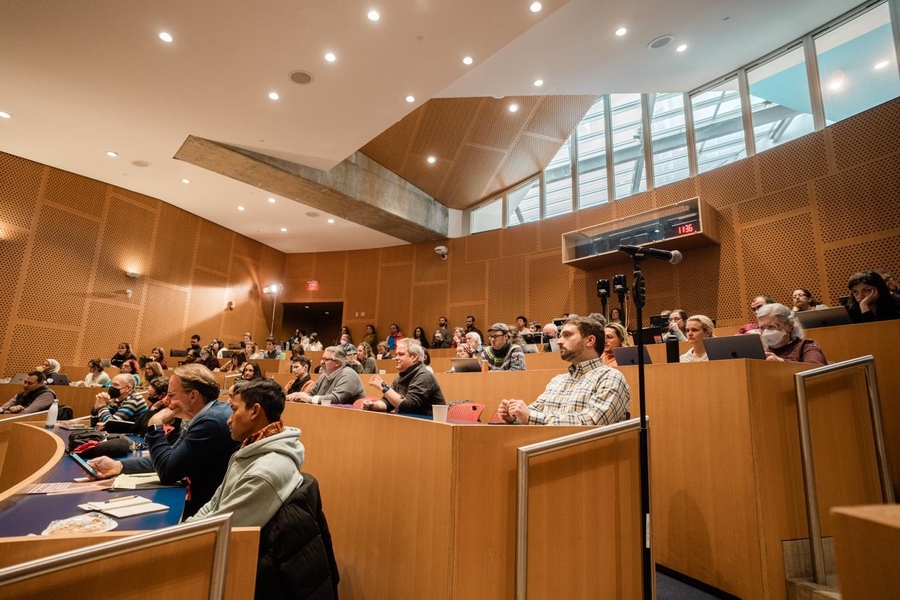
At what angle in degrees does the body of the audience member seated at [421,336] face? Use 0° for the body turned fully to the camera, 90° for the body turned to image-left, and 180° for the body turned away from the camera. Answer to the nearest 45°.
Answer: approximately 45°

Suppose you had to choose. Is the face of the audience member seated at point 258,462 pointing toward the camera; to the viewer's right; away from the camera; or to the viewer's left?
to the viewer's left

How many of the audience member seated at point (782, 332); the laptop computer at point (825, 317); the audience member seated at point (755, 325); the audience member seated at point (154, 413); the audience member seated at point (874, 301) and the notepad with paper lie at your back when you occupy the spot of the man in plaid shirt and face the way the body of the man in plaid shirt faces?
4

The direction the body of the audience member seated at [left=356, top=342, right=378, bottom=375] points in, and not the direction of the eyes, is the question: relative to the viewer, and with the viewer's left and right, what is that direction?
facing to the left of the viewer

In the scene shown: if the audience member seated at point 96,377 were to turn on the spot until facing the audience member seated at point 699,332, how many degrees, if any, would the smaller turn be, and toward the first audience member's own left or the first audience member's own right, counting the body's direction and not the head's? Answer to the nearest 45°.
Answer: approximately 90° to the first audience member's own left

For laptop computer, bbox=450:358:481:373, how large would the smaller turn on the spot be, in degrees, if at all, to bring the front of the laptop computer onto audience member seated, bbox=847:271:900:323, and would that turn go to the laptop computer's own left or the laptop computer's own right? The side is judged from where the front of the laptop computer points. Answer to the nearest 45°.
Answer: approximately 135° to the laptop computer's own right

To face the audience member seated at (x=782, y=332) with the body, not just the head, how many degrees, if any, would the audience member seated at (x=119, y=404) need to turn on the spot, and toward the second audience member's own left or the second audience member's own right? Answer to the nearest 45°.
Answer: approximately 135° to the second audience member's own left

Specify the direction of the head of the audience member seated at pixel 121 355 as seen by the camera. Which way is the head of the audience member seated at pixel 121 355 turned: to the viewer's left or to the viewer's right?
to the viewer's left

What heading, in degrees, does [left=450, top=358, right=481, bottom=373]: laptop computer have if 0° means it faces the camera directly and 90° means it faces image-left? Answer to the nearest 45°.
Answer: approximately 225°

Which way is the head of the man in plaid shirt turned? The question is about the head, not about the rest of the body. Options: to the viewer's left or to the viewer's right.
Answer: to the viewer's left

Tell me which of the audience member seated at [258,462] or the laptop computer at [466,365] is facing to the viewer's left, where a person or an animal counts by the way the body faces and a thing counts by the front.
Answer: the audience member seated

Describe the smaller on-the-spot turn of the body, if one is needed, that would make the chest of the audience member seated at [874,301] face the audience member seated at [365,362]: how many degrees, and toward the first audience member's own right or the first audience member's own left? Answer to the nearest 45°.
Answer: approximately 45° to the first audience member's own right

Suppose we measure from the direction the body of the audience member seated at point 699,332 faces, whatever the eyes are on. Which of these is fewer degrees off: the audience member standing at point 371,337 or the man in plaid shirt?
the man in plaid shirt

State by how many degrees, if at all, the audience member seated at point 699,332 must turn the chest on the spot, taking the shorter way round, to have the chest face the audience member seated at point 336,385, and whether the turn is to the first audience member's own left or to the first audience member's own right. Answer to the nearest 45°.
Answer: approximately 45° to the first audience member's own right
